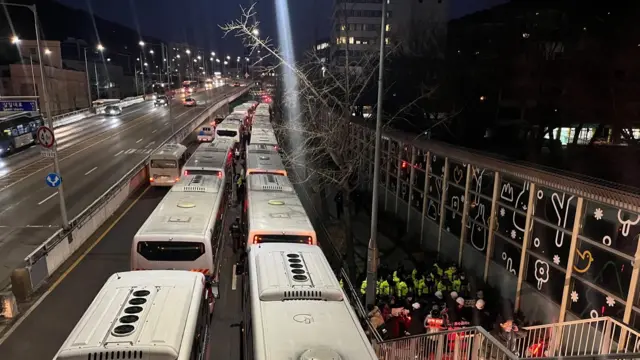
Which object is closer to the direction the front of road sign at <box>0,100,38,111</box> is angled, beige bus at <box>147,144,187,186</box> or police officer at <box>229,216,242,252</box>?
the police officer

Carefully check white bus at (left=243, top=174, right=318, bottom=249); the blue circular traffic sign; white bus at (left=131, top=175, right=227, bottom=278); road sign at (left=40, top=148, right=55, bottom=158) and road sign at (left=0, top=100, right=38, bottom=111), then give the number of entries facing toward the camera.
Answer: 3

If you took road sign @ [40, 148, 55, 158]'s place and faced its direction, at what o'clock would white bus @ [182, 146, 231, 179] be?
The white bus is roughly at 8 o'clock from the road sign.

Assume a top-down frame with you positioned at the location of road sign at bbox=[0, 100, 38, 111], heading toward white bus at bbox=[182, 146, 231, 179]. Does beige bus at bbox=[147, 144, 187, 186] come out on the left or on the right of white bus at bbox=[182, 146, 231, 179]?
left

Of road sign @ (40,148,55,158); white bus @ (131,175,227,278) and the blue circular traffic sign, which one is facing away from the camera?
the white bus

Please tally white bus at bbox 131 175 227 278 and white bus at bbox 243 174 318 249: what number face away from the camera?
2

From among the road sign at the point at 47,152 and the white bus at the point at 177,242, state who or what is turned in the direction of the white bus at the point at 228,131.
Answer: the white bus at the point at 177,242

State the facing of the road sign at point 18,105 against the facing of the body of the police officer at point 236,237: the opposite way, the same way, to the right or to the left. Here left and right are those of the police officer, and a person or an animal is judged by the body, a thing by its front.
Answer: the opposite way

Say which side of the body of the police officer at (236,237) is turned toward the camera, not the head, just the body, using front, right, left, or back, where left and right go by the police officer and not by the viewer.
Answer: back

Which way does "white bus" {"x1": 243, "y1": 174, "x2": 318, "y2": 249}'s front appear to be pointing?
away from the camera

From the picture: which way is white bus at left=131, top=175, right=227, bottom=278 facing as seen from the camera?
away from the camera

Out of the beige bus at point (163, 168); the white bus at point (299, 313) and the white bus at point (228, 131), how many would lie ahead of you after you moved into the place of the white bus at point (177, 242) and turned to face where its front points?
2
